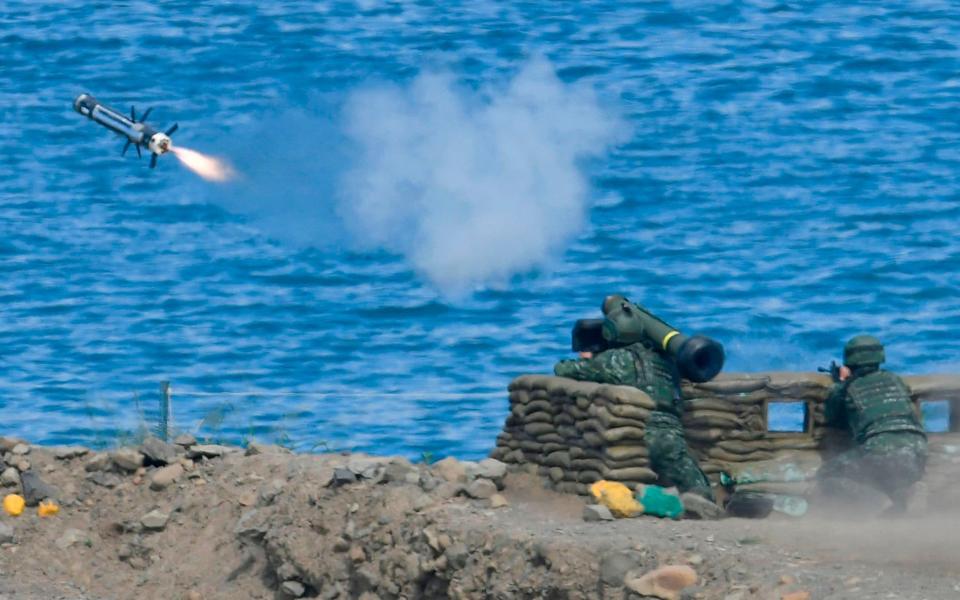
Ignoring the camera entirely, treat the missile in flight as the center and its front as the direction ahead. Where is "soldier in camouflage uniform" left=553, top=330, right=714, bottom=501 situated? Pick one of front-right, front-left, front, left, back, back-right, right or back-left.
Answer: back

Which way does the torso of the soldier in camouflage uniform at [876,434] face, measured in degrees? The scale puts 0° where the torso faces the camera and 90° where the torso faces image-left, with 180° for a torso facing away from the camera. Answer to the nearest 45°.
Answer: approximately 135°

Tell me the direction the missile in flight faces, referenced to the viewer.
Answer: facing away from the viewer and to the left of the viewer

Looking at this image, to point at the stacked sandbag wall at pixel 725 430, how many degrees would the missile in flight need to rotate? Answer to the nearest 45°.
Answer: approximately 180°

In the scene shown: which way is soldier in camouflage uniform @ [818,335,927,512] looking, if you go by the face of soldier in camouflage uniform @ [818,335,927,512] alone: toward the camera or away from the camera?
away from the camera

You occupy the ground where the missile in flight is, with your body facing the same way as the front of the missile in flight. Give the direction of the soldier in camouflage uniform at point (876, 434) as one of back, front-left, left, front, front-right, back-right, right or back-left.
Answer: back

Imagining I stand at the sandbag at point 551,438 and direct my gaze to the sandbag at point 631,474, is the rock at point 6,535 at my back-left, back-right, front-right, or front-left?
back-right

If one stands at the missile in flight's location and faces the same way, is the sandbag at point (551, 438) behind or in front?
behind

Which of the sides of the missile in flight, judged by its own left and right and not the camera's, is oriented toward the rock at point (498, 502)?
back

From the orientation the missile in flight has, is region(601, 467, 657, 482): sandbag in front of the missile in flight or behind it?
behind

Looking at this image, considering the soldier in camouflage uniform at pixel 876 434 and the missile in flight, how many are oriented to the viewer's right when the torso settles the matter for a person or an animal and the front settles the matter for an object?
0
